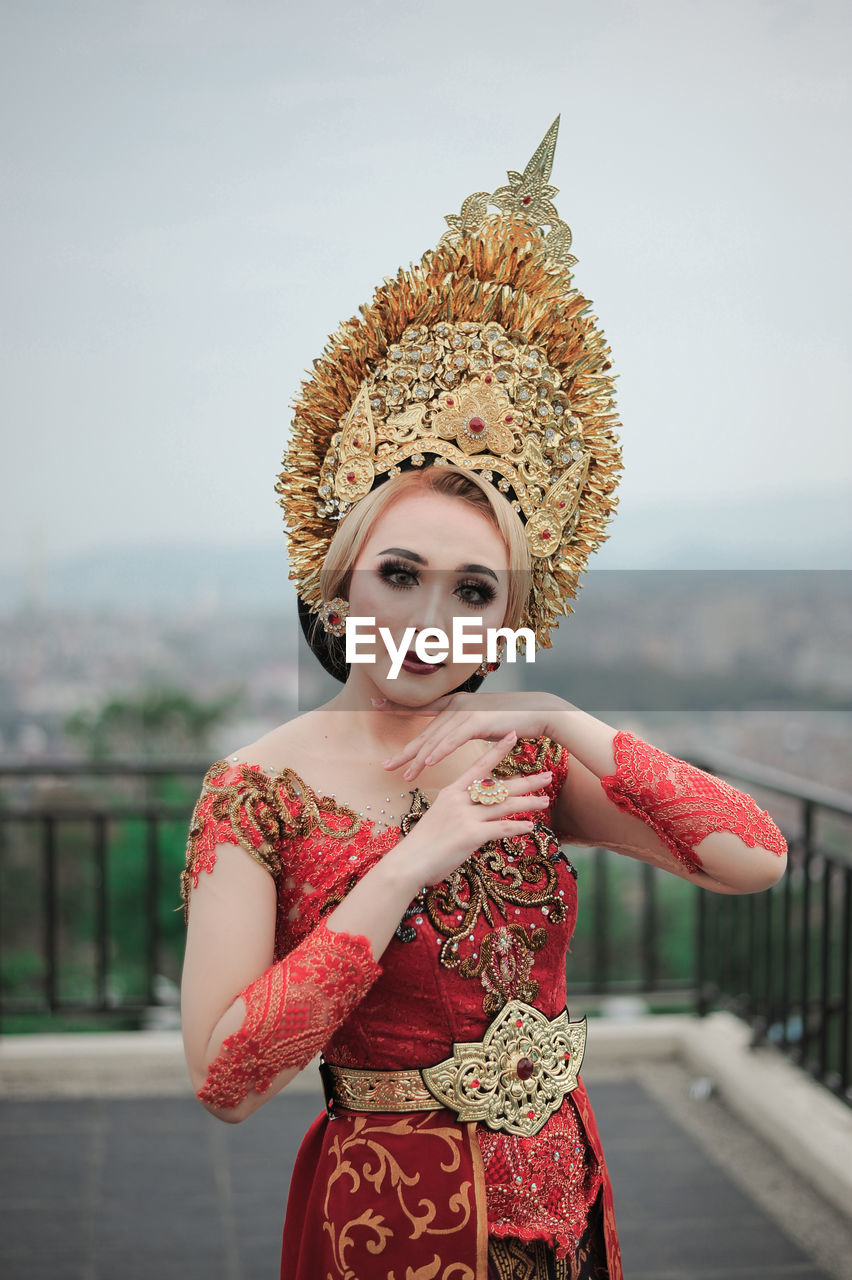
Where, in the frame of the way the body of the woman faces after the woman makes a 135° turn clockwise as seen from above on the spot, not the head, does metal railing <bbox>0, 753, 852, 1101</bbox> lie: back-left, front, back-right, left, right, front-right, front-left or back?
right

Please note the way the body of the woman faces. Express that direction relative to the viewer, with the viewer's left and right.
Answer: facing the viewer and to the right of the viewer

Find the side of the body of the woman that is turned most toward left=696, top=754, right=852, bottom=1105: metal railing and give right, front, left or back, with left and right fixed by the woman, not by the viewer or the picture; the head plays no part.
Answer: left
